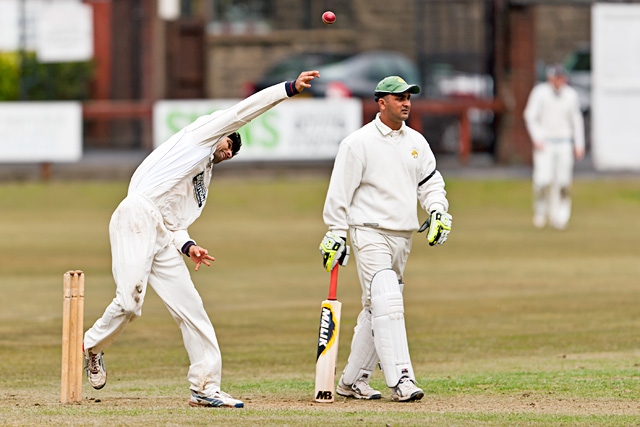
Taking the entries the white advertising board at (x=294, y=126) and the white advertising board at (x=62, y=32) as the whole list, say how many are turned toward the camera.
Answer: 2

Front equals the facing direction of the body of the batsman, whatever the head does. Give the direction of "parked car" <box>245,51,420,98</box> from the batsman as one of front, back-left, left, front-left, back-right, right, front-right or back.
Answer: back-left

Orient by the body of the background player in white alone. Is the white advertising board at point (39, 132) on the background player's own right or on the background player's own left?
on the background player's own right

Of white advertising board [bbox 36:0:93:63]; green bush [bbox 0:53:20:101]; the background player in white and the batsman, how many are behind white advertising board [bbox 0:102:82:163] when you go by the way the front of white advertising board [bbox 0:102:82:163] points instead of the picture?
2

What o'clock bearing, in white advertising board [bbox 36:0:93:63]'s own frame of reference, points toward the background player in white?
The background player in white is roughly at 11 o'clock from the white advertising board.

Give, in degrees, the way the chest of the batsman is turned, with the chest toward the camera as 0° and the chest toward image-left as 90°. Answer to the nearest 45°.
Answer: approximately 315°

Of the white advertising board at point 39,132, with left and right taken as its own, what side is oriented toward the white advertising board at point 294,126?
left

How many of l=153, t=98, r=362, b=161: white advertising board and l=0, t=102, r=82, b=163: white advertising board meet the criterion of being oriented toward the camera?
2
